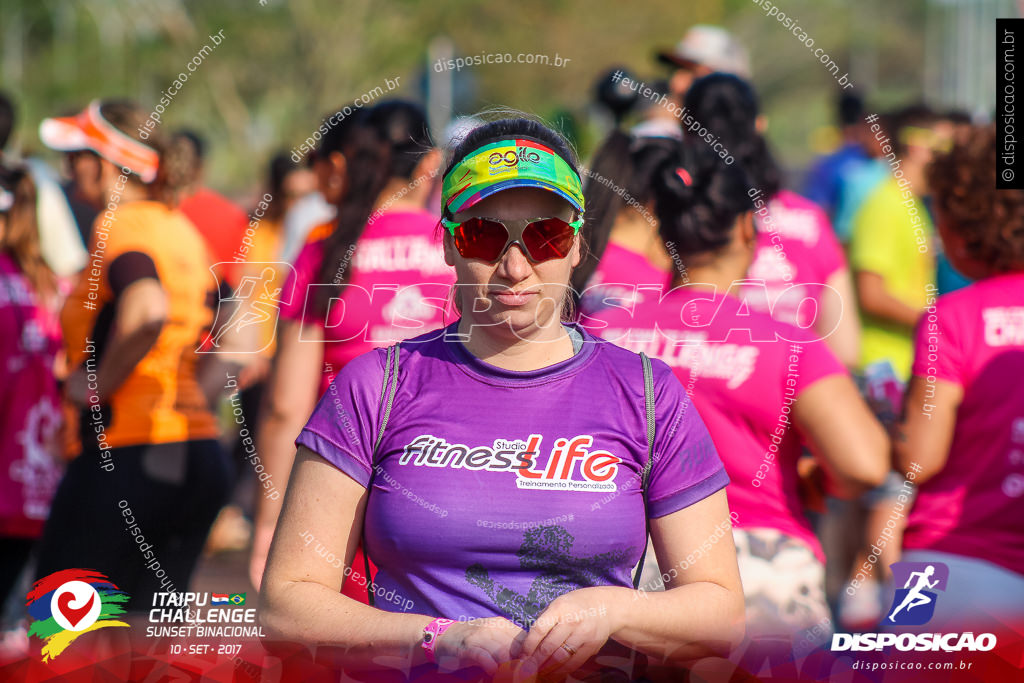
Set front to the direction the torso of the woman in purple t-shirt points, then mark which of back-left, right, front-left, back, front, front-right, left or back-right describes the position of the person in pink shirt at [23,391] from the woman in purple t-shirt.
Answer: back-right

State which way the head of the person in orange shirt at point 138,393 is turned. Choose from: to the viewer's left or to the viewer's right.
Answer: to the viewer's left

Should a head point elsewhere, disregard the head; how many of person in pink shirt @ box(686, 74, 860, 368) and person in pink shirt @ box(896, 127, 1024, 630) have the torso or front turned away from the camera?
2

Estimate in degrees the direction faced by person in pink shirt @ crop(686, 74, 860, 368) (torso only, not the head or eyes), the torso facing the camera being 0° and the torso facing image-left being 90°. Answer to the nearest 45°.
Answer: approximately 180°

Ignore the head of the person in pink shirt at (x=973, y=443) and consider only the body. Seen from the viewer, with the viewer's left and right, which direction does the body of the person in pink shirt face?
facing away from the viewer

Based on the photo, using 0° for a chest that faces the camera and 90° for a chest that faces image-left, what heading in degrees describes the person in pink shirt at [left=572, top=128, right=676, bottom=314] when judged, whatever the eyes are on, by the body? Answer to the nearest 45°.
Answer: approximately 225°
